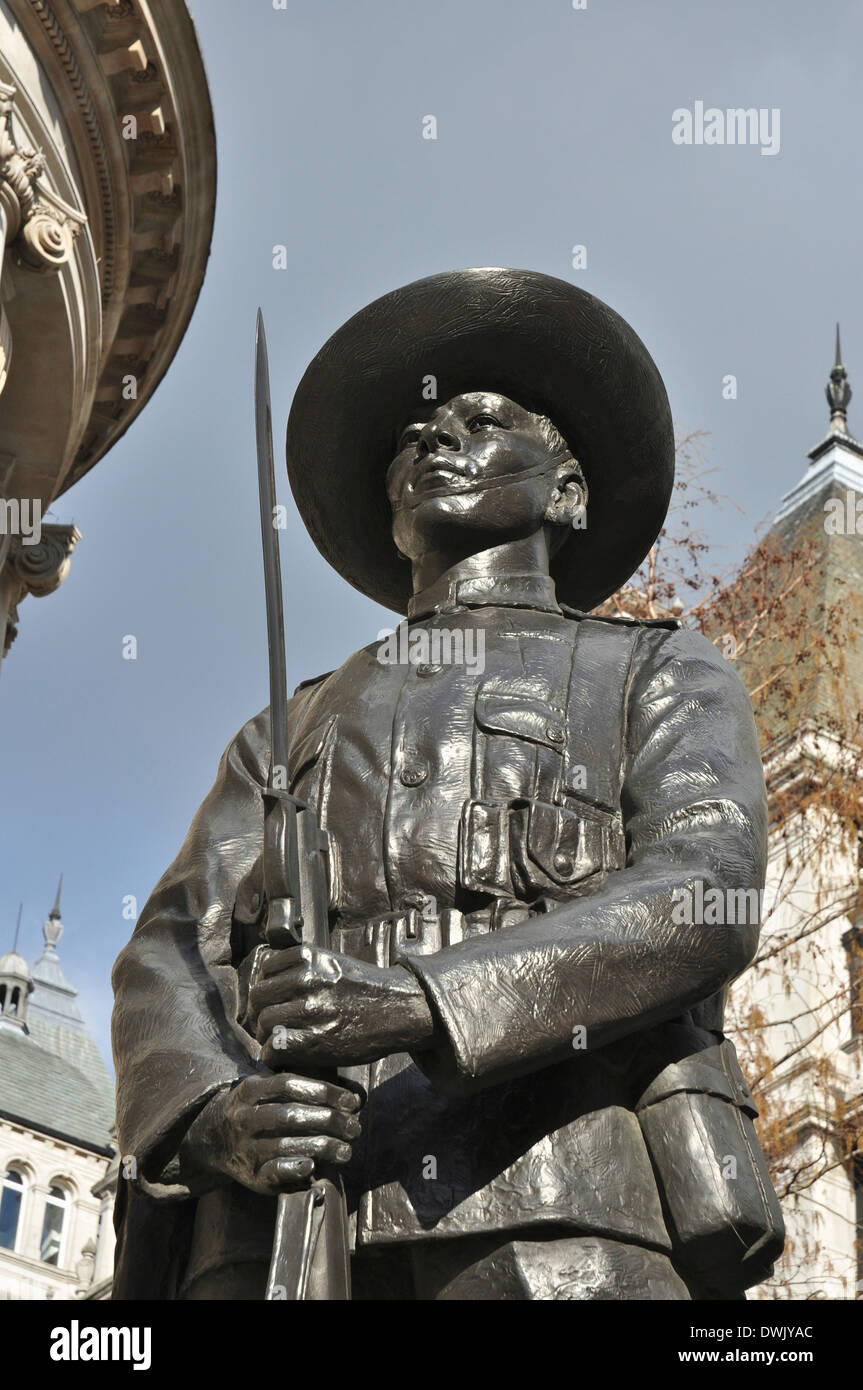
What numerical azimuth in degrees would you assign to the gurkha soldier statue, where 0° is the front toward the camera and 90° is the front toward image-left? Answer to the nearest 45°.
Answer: approximately 45°

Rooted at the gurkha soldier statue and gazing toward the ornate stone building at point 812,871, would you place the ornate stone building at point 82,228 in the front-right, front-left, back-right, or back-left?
front-left

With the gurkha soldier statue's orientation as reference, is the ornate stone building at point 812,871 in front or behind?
behind

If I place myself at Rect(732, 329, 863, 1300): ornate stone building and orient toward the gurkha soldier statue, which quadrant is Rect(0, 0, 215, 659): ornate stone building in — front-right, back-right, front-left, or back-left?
front-right

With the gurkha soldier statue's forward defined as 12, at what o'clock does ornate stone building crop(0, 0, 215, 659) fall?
The ornate stone building is roughly at 4 o'clock from the gurkha soldier statue.
